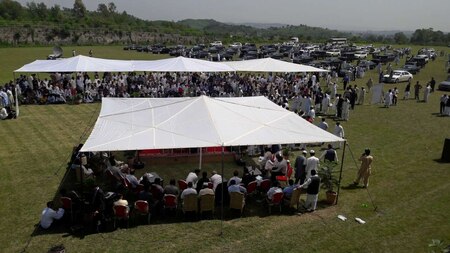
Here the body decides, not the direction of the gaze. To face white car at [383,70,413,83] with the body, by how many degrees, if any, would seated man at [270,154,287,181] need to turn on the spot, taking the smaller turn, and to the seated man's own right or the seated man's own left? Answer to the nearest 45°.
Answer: approximately 90° to the seated man's own right

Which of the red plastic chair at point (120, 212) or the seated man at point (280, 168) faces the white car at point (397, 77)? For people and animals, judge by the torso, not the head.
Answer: the red plastic chair

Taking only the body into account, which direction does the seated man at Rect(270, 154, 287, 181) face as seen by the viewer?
to the viewer's left

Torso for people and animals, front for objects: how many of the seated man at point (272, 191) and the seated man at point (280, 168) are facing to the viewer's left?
1

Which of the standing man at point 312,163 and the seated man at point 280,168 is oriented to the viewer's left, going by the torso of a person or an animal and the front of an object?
the seated man

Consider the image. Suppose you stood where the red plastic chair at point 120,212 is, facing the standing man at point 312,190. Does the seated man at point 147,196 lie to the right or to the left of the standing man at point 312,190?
left

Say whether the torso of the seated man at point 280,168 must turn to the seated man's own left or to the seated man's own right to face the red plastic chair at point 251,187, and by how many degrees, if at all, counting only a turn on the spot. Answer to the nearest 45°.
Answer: approximately 45° to the seated man's own left

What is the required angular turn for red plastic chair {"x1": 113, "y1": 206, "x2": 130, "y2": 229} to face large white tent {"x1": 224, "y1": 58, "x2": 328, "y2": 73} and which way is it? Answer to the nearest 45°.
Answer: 0° — it already faces it

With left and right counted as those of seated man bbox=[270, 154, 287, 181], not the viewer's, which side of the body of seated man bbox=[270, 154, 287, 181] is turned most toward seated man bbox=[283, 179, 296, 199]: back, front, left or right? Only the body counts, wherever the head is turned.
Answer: left

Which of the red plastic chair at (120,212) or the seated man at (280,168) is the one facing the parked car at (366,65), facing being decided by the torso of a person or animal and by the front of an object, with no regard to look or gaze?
the red plastic chair
